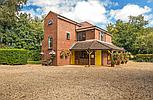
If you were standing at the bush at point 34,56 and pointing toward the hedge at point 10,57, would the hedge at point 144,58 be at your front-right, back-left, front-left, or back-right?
back-left

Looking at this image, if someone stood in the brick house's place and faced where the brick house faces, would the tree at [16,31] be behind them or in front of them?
behind

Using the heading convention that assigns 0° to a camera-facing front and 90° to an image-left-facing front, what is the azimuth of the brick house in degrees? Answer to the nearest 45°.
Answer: approximately 315°

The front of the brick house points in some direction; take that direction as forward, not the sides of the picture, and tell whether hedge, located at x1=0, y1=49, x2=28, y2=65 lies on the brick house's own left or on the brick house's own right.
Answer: on the brick house's own right

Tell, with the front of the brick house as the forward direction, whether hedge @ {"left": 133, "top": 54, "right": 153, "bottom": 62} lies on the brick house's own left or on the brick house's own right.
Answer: on the brick house's own left
